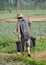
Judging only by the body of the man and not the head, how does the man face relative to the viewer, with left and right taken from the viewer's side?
facing away from the viewer and to the left of the viewer
